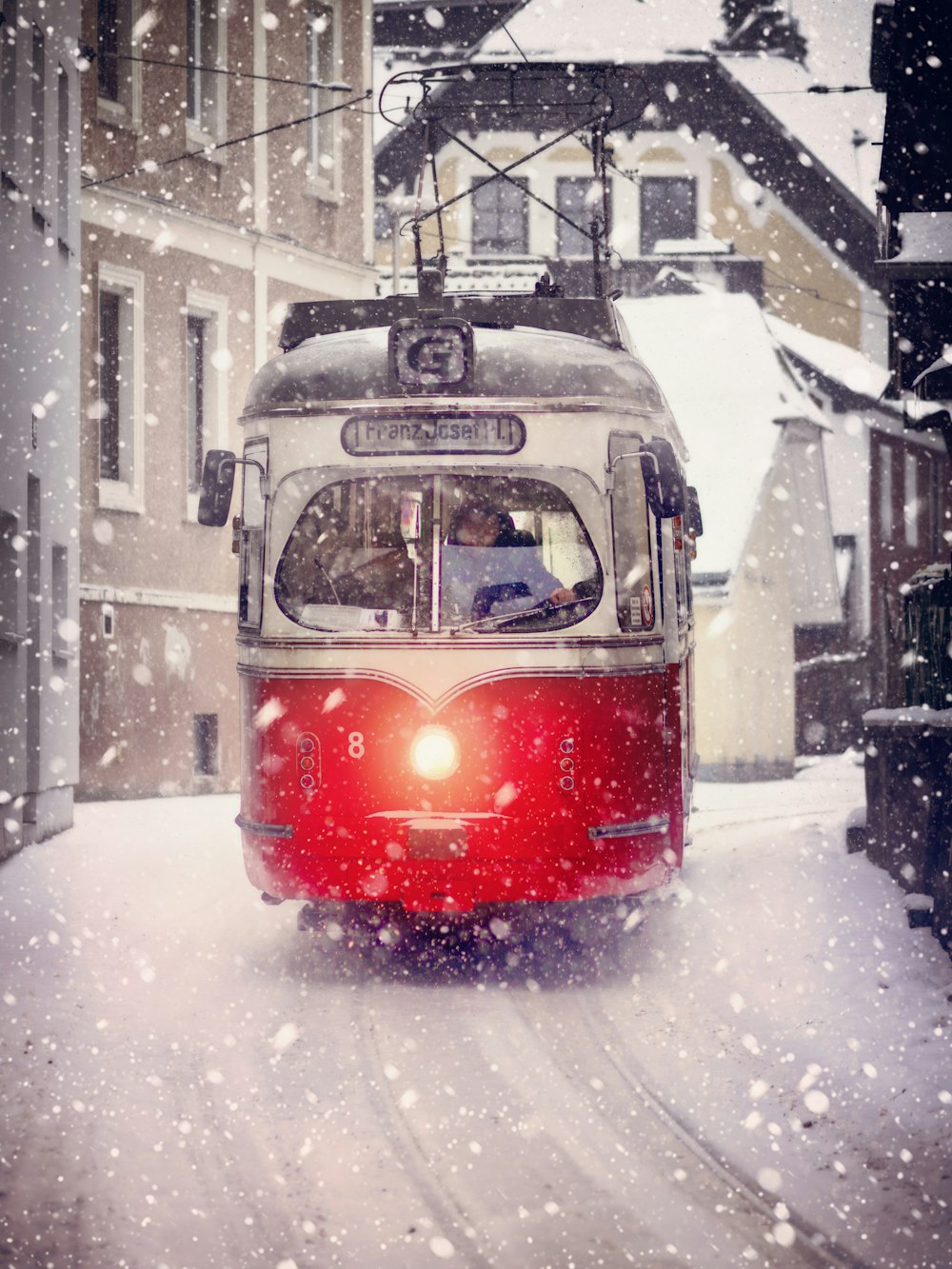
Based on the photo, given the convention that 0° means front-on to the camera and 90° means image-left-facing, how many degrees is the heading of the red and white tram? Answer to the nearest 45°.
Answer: approximately 0°
